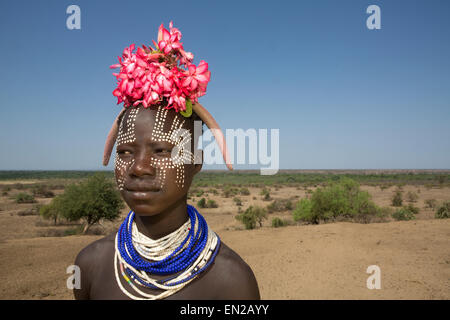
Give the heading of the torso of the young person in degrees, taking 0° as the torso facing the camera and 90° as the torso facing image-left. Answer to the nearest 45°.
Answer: approximately 45°

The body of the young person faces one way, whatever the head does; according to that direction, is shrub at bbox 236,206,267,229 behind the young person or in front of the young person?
behind

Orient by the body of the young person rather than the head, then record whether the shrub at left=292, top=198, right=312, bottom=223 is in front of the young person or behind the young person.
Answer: behind

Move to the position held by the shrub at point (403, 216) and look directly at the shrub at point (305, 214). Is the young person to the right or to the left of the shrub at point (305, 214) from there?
left

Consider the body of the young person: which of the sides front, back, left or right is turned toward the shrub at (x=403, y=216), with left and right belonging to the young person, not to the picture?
back
